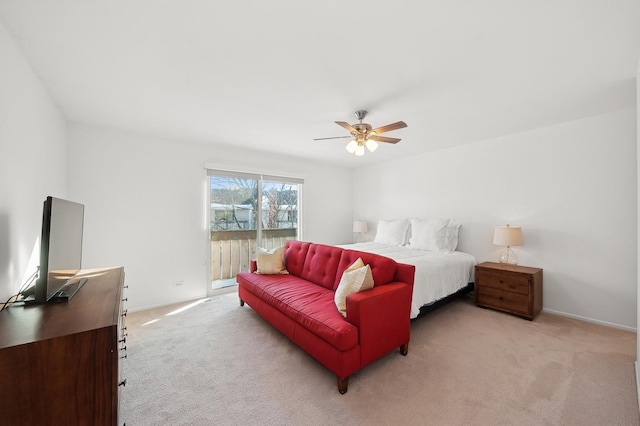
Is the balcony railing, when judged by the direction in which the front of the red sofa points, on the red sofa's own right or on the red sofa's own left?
on the red sofa's own right

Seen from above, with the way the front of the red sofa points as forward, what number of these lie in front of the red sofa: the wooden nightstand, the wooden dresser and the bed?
1

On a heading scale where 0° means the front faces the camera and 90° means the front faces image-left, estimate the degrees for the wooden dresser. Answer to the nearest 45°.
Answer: approximately 270°

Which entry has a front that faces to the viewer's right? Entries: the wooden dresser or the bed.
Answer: the wooden dresser

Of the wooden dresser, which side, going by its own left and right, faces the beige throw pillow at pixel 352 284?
front

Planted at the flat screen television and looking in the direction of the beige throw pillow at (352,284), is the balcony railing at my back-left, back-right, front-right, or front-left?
front-left

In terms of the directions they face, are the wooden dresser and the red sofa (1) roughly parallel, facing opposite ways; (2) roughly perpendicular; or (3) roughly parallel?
roughly parallel, facing opposite ways

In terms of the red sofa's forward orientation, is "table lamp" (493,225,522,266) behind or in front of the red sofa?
behind

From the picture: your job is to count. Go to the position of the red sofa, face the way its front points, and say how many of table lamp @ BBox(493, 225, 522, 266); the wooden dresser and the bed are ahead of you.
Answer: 1

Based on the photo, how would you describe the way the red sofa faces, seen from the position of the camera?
facing the viewer and to the left of the viewer

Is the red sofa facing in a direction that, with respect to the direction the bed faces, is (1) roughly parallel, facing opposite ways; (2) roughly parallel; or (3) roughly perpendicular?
roughly parallel

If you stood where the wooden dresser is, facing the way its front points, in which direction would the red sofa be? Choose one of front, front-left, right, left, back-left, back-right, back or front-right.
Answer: front

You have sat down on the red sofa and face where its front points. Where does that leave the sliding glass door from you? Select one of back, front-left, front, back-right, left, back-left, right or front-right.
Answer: right

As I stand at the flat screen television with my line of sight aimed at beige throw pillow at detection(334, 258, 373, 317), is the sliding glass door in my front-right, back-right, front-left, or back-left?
front-left

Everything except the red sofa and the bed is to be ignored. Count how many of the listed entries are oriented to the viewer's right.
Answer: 0
